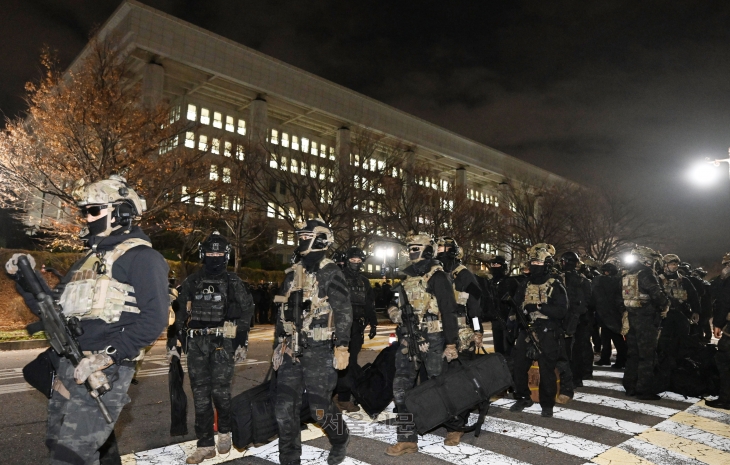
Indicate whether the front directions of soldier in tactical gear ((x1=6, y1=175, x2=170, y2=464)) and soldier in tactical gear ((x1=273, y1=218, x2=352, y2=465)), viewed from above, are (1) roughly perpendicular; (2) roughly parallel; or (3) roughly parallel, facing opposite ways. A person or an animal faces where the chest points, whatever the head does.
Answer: roughly parallel

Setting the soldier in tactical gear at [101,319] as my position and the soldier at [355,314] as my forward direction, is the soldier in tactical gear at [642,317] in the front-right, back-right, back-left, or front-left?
front-right

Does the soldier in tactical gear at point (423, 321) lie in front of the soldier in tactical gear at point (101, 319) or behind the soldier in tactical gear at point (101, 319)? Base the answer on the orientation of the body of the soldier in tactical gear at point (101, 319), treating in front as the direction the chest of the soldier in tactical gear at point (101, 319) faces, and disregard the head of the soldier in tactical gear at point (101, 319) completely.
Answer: behind

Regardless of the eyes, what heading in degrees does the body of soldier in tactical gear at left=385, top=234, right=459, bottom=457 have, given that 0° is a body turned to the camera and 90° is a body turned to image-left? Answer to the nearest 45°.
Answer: approximately 45°

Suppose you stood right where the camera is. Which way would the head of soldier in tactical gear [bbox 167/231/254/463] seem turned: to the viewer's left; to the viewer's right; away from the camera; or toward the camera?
toward the camera

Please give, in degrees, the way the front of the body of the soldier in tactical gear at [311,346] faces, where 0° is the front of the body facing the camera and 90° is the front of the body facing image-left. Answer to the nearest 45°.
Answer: approximately 45°

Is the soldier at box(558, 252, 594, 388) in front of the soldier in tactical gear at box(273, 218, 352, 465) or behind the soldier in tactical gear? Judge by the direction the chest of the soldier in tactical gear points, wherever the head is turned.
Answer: behind

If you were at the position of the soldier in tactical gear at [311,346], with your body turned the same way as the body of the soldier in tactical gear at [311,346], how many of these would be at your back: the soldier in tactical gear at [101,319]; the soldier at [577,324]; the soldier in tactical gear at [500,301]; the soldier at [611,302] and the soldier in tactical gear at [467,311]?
4

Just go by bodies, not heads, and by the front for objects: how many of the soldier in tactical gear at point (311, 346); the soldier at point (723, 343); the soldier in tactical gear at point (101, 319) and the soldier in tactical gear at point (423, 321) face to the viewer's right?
0

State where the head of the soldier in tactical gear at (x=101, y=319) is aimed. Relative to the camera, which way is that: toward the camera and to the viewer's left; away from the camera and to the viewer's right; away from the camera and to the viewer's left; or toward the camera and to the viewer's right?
toward the camera and to the viewer's left
